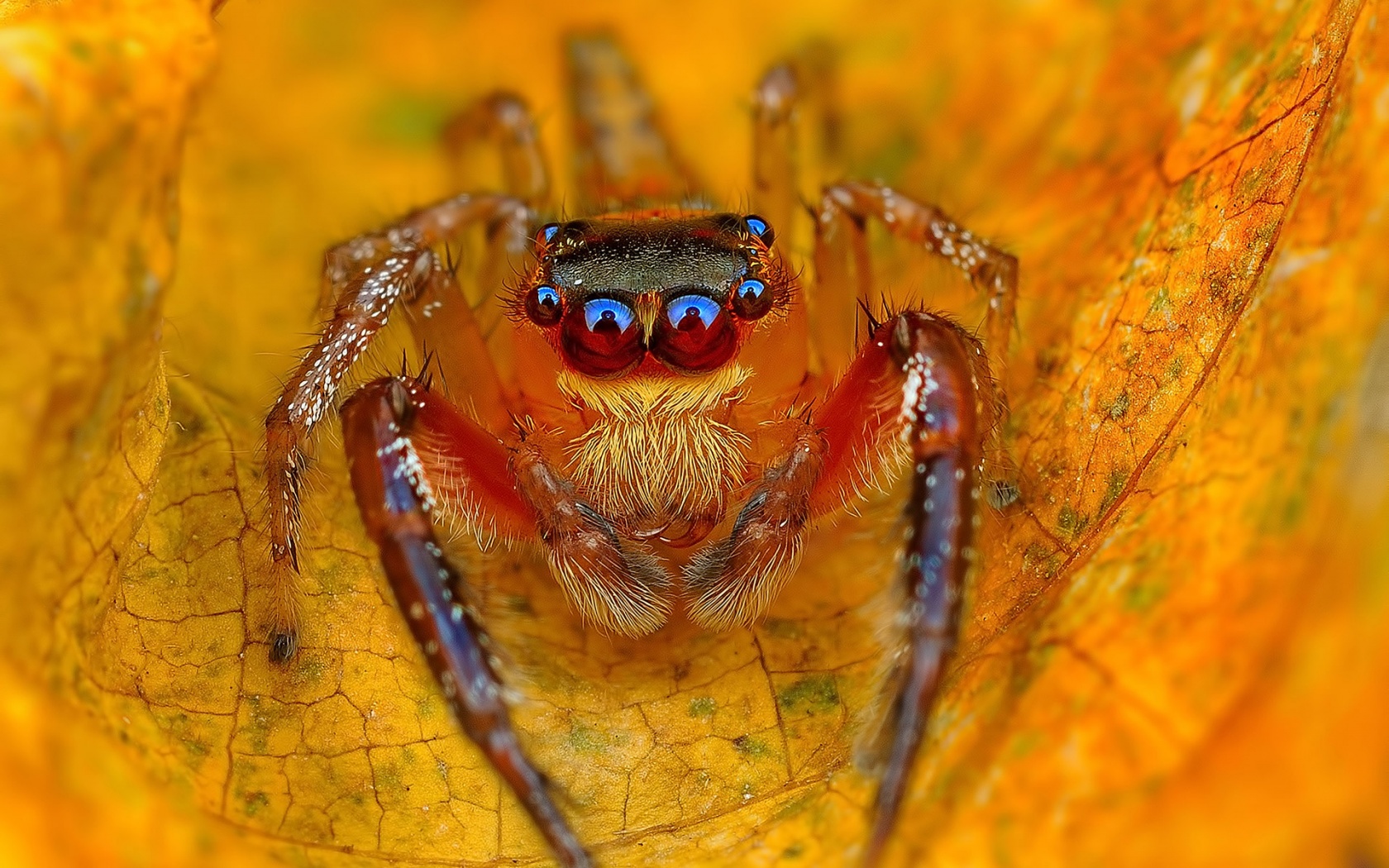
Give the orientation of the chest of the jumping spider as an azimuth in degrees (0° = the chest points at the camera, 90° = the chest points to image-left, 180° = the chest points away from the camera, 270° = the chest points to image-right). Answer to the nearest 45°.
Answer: approximately 0°
